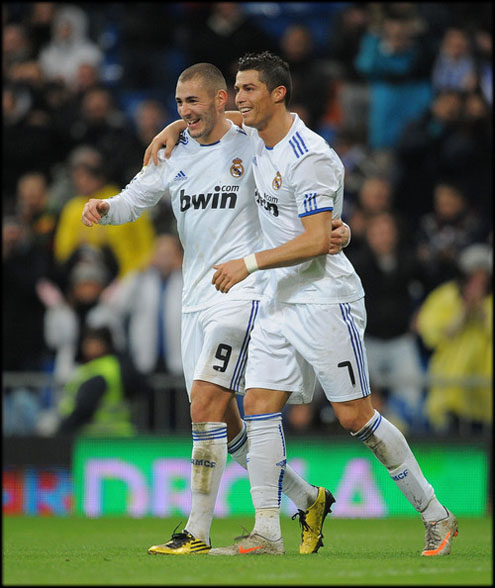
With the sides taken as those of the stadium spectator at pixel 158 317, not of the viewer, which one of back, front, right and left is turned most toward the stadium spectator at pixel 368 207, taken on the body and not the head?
left

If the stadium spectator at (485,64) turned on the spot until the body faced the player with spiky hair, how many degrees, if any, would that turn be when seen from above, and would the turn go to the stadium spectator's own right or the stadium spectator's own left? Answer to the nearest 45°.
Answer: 0° — they already face them

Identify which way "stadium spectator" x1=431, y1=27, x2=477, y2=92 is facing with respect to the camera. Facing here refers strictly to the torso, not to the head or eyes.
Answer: toward the camera

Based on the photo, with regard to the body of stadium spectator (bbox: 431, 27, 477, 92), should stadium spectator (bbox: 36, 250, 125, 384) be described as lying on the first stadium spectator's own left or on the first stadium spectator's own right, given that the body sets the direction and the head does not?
on the first stadium spectator's own right

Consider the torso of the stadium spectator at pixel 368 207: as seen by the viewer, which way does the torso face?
toward the camera

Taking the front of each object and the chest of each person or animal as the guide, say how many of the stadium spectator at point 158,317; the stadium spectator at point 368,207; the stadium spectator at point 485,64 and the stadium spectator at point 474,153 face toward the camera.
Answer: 4

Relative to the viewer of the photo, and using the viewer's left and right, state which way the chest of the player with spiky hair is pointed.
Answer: facing the viewer and to the left of the viewer

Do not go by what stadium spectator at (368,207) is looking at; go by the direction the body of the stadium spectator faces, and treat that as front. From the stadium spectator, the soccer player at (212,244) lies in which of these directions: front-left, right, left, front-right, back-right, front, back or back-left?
front

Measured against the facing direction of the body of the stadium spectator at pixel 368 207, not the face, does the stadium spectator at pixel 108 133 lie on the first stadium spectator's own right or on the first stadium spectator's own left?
on the first stadium spectator's own right

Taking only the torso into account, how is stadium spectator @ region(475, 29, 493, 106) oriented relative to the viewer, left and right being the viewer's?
facing the viewer

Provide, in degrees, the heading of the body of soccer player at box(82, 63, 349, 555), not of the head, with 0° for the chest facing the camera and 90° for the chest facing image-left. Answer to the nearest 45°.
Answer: approximately 45°

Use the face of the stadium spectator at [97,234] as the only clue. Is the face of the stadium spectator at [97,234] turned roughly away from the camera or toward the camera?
toward the camera

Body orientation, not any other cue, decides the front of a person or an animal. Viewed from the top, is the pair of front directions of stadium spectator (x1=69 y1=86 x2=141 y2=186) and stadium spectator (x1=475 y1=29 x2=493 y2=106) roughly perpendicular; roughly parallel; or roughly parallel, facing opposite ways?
roughly parallel
